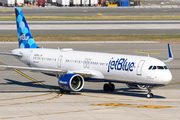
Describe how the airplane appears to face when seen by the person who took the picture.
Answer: facing the viewer and to the right of the viewer
